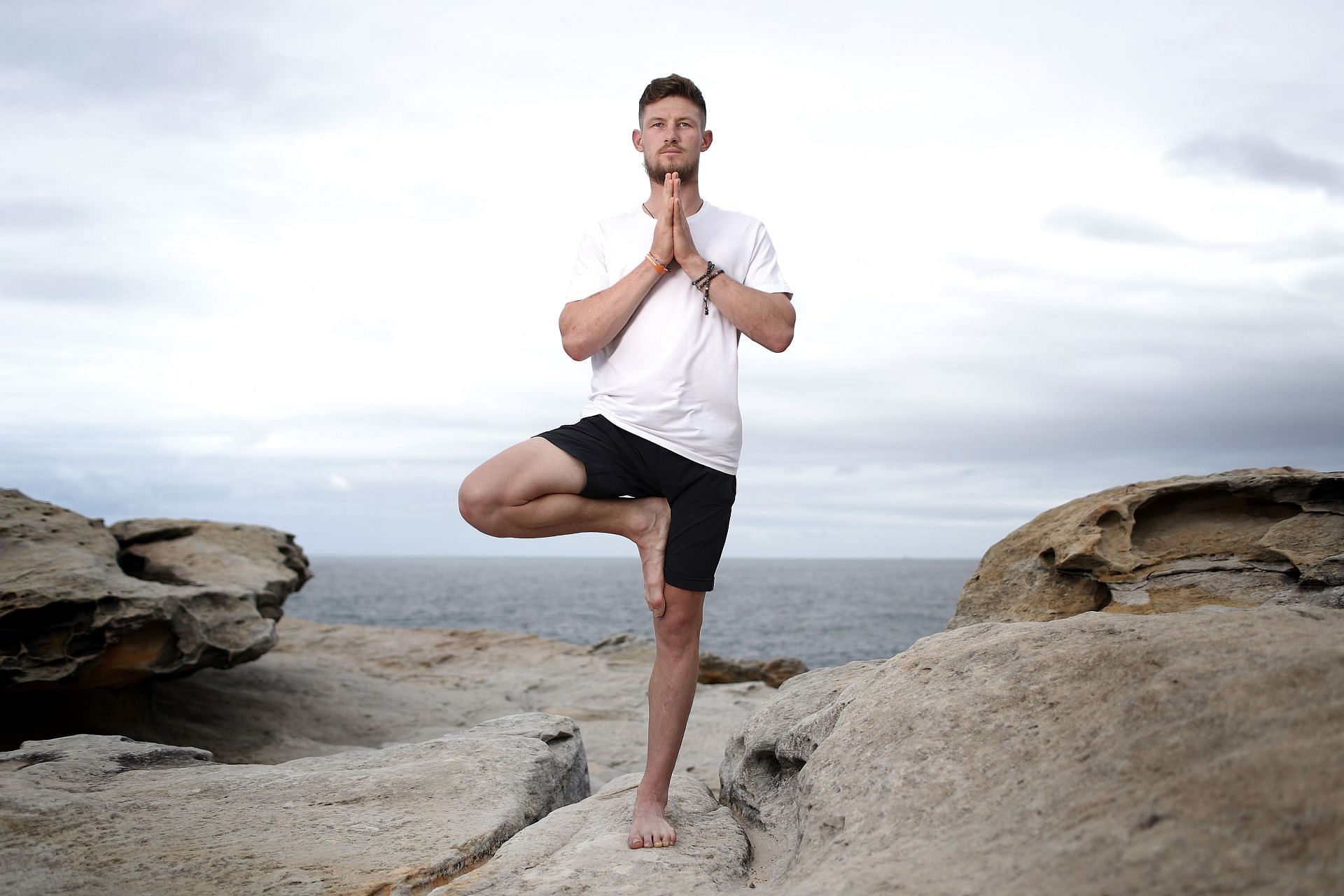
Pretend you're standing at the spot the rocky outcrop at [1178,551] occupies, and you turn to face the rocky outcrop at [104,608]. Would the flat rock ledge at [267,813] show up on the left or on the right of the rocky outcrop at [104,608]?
left

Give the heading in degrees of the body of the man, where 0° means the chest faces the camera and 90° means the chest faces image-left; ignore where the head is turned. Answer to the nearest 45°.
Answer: approximately 0°

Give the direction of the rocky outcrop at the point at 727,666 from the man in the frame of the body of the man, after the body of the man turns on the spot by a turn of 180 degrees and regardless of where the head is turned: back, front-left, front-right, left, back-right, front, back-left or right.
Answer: front

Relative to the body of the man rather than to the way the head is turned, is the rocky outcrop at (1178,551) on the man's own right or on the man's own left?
on the man's own left

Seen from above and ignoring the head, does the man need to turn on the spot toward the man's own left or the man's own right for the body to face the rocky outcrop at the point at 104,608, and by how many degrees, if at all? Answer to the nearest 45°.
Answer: approximately 135° to the man's own right

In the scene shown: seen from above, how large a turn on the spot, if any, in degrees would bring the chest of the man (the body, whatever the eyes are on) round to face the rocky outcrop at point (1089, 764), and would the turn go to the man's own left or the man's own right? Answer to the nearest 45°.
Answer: approximately 45° to the man's own left
